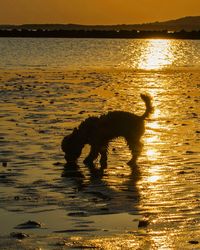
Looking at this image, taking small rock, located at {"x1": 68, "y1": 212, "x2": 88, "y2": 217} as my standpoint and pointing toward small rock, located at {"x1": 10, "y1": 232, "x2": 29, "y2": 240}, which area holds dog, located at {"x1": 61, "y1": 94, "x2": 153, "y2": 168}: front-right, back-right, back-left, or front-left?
back-right

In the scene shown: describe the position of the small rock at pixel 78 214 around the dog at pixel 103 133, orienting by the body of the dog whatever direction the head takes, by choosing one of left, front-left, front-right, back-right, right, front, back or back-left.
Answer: left

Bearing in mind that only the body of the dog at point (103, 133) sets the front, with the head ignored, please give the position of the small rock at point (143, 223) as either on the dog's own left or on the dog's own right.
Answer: on the dog's own left

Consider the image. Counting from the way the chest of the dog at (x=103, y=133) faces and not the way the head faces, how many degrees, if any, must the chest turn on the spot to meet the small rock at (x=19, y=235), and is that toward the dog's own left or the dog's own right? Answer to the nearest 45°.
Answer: approximately 90° to the dog's own left

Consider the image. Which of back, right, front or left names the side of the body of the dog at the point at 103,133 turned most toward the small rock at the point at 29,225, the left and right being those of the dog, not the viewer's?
left

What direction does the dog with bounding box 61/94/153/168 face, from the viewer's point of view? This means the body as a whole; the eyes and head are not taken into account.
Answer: to the viewer's left
